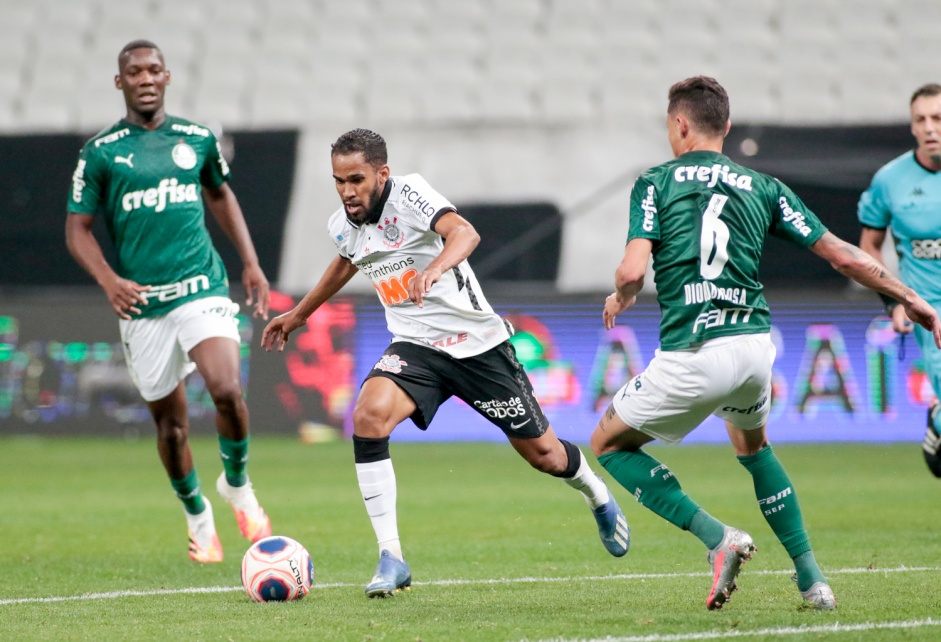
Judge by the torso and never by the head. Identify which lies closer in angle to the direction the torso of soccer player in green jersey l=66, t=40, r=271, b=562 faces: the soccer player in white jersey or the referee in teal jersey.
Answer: the soccer player in white jersey

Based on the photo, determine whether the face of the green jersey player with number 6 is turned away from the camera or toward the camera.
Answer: away from the camera

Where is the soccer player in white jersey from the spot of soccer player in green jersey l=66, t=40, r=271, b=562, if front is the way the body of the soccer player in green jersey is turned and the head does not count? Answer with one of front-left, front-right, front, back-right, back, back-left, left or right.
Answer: front-left

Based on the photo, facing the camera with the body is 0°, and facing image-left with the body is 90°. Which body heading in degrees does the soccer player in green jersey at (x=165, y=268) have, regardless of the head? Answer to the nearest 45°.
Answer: approximately 0°

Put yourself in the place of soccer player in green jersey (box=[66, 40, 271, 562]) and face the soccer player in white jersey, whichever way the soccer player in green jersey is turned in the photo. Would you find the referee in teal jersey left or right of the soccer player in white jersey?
left

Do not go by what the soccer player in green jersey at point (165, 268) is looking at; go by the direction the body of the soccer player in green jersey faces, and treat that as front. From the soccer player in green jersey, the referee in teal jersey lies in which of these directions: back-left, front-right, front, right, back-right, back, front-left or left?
left

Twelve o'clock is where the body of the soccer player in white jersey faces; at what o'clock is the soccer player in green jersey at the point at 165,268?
The soccer player in green jersey is roughly at 3 o'clock from the soccer player in white jersey.

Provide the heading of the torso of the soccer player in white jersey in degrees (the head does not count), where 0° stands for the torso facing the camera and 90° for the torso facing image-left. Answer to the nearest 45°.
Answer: approximately 45°

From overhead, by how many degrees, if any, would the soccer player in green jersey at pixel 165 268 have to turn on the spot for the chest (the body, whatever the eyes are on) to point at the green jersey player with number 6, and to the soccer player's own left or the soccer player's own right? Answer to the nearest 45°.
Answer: approximately 45° to the soccer player's own left

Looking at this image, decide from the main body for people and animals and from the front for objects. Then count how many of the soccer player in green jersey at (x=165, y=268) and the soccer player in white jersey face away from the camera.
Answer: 0

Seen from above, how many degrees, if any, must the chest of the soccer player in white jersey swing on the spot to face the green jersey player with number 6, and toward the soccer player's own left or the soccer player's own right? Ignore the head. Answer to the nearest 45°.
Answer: approximately 90° to the soccer player's own left

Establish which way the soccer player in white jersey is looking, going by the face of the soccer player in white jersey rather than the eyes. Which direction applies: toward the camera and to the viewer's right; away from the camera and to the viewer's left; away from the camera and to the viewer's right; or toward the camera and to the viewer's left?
toward the camera and to the viewer's left

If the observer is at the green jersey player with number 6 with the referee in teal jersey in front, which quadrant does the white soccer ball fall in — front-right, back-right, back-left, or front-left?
back-left

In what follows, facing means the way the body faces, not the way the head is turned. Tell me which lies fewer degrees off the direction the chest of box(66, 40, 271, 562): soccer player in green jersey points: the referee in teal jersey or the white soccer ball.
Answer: the white soccer ball

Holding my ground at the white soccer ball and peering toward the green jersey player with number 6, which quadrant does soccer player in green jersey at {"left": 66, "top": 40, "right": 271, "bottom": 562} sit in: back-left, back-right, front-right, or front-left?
back-left

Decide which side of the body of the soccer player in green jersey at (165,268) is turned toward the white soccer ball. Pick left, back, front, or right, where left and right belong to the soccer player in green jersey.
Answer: front
